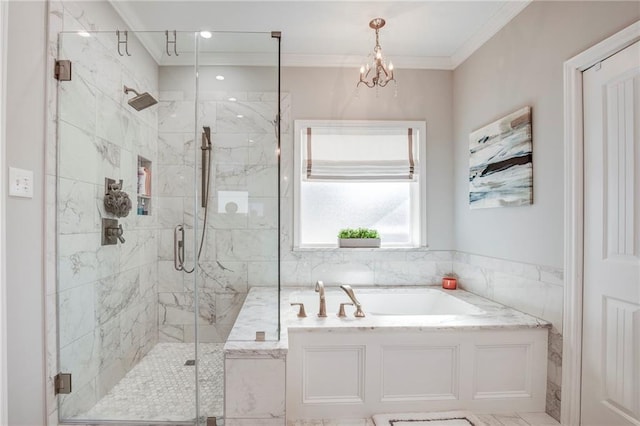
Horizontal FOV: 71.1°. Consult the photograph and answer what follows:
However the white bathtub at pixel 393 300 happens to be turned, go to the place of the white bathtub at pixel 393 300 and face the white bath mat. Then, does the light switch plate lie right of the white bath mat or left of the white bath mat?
right

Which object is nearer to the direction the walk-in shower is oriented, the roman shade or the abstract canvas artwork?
the abstract canvas artwork

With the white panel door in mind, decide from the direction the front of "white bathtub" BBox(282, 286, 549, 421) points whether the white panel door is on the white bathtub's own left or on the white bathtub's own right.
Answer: on the white bathtub's own left

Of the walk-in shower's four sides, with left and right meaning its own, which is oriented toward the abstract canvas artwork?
left

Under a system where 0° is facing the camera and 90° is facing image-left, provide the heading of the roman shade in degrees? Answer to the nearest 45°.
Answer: approximately 0°

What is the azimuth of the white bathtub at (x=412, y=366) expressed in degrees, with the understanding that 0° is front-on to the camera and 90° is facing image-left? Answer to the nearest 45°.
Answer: approximately 0°
